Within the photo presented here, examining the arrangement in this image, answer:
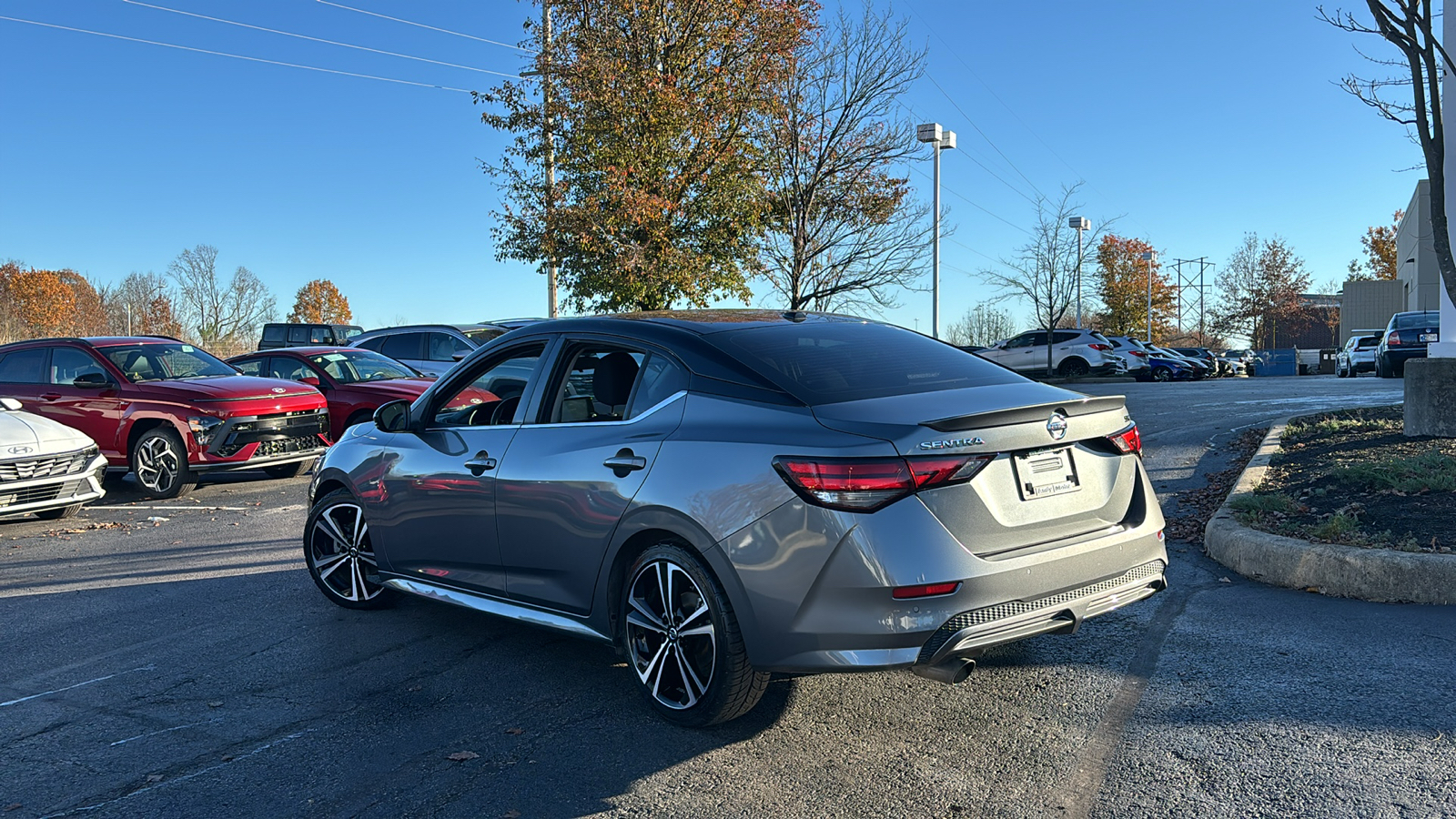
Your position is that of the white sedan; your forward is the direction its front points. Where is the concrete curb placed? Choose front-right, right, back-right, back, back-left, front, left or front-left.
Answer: front

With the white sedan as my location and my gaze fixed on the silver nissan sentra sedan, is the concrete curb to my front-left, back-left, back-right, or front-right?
front-left

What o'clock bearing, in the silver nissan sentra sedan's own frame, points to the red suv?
The red suv is roughly at 12 o'clock from the silver nissan sentra sedan.

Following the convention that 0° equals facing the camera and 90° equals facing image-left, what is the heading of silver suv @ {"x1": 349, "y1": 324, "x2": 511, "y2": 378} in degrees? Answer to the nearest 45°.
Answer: approximately 315°

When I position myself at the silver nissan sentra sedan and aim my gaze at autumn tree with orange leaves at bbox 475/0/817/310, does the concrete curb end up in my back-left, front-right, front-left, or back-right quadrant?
front-right

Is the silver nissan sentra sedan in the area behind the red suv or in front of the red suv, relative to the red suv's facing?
in front

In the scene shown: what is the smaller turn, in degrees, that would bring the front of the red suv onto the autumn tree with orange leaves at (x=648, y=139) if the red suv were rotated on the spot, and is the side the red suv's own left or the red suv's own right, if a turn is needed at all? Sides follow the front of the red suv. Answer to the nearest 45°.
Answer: approximately 90° to the red suv's own left

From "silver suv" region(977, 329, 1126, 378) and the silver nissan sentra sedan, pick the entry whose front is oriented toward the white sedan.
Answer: the silver nissan sentra sedan

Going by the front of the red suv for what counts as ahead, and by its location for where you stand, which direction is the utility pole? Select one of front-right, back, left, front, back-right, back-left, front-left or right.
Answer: left

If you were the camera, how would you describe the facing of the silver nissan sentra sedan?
facing away from the viewer and to the left of the viewer

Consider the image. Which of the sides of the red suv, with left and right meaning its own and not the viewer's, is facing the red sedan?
left

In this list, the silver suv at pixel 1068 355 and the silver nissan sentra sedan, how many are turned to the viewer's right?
0
